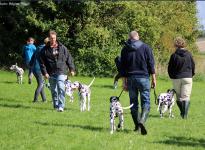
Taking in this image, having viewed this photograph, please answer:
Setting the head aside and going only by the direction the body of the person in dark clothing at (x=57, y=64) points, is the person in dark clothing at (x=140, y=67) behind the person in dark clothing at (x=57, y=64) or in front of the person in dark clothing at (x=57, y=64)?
in front

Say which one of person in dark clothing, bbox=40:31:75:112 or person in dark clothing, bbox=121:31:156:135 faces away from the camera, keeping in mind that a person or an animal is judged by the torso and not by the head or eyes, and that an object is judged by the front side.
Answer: person in dark clothing, bbox=121:31:156:135

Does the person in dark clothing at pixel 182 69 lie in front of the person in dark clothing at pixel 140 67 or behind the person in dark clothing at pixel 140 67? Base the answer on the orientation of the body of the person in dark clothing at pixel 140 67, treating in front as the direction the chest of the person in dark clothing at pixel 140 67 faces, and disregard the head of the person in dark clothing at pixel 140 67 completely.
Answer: in front

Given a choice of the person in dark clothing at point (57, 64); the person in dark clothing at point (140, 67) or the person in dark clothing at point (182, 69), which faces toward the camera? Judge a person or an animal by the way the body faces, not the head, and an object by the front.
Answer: the person in dark clothing at point (57, 64)

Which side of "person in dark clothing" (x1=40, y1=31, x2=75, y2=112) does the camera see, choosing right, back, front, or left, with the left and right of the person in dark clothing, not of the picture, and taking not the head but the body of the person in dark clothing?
front

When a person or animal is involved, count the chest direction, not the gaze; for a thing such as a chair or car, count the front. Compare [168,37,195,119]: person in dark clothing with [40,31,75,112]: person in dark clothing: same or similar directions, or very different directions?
very different directions

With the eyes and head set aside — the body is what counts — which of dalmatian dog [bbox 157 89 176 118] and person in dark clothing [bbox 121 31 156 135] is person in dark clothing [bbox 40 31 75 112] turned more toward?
the person in dark clothing

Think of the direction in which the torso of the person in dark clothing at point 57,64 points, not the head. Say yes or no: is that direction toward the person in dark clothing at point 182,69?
no

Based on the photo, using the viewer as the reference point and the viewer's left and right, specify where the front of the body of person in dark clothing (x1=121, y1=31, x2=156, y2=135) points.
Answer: facing away from the viewer

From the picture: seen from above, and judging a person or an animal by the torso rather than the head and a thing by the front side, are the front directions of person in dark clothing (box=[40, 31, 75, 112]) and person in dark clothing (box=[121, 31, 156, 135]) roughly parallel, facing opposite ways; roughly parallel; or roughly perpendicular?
roughly parallel, facing opposite ways
